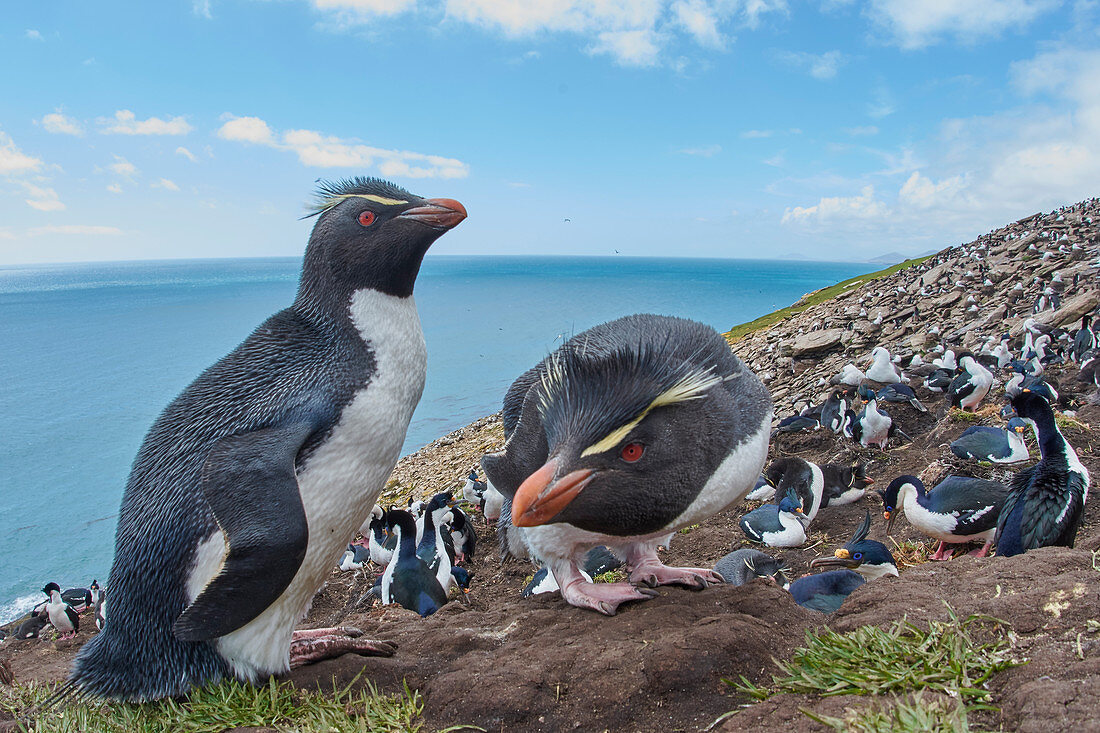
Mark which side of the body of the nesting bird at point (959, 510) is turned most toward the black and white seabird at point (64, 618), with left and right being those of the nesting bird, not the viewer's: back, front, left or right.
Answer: front

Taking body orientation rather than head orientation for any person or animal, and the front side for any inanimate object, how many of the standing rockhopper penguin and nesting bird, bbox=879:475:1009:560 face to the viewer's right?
1

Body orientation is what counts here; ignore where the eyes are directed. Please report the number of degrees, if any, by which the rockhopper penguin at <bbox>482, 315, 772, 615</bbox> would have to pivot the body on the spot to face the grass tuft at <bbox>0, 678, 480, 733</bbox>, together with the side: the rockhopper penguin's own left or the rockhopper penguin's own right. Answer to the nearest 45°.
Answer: approximately 45° to the rockhopper penguin's own right

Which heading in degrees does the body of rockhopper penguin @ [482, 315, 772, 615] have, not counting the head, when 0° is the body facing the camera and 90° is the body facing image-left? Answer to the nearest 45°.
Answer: approximately 45°

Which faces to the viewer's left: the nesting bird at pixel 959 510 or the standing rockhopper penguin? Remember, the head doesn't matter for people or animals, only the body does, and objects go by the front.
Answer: the nesting bird

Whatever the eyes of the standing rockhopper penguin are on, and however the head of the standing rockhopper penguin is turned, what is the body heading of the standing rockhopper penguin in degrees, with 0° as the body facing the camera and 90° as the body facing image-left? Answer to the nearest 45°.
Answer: approximately 270°

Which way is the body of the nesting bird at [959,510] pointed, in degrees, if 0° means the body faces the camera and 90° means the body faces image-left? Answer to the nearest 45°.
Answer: approximately 90°

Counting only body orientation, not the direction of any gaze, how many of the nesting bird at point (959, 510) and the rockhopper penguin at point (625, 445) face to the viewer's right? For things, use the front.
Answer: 0

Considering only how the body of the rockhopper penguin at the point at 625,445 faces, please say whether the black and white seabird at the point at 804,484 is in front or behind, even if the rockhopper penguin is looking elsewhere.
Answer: behind

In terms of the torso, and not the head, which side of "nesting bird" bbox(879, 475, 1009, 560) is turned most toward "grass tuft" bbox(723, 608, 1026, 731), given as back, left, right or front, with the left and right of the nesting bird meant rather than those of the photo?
left

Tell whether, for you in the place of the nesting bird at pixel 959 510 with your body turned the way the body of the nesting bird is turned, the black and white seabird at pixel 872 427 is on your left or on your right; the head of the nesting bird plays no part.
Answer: on your right

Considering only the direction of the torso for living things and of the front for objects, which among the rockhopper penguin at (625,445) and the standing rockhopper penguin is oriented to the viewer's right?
the standing rockhopper penguin
